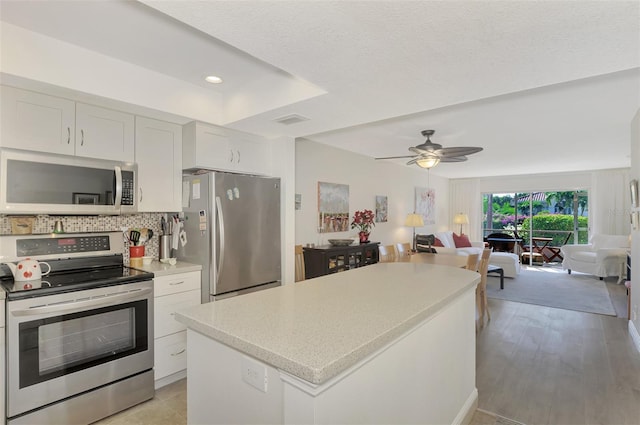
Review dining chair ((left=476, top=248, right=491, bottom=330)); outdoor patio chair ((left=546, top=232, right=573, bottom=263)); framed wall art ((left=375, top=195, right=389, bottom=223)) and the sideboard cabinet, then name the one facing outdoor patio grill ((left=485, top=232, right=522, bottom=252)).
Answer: outdoor patio chair ((left=546, top=232, right=573, bottom=263))

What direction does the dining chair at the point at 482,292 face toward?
to the viewer's left

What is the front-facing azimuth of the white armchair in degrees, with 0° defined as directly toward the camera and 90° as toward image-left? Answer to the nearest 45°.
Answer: approximately 45°

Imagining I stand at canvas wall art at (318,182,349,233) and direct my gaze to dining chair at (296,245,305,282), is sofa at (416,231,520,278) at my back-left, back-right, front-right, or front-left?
back-left

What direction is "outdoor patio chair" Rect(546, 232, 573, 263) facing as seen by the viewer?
to the viewer's left

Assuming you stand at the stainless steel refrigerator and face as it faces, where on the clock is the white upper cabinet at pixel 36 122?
The white upper cabinet is roughly at 4 o'clock from the stainless steel refrigerator.

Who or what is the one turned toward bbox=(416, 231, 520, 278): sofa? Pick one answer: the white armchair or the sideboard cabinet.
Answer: the white armchair

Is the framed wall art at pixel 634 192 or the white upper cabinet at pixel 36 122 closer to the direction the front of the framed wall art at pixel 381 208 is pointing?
the framed wall art

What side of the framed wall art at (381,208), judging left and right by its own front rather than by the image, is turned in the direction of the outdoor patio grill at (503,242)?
left

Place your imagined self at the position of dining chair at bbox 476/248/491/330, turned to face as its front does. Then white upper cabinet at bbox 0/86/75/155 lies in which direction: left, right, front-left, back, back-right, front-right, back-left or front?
front-left
